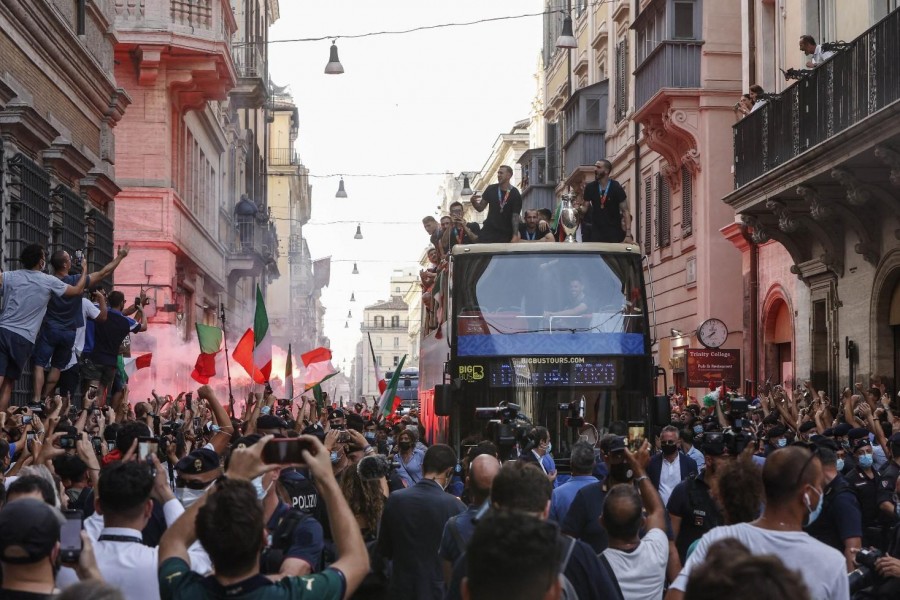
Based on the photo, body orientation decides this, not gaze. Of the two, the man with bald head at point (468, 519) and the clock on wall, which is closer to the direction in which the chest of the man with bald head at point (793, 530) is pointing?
the clock on wall

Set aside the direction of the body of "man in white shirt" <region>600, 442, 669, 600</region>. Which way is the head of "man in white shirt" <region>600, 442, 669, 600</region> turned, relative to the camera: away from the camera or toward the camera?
away from the camera

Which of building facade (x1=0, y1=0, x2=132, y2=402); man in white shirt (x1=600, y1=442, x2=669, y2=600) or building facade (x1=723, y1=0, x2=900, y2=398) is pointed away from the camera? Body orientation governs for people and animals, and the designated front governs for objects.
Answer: the man in white shirt

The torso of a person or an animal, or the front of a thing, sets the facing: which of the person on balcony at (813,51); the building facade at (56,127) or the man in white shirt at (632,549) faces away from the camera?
the man in white shirt

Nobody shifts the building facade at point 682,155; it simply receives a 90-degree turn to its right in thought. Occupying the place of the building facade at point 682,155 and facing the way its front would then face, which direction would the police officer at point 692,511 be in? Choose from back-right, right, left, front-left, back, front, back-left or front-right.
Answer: back-left

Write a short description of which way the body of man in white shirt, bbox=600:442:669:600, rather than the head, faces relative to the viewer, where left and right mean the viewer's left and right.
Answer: facing away from the viewer

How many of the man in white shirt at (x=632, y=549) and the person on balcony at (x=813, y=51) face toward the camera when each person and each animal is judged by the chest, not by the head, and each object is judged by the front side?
0

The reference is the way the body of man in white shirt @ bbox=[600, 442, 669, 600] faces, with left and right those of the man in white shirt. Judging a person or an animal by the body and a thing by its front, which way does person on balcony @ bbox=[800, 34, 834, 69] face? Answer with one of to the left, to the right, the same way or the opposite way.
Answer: to the left

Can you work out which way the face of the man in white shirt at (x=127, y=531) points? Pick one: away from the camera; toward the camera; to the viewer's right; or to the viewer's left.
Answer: away from the camera

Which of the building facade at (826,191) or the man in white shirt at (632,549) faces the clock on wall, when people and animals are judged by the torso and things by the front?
the man in white shirt

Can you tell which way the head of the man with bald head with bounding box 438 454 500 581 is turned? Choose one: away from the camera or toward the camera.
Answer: away from the camera

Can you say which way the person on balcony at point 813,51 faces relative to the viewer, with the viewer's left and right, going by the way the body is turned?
facing to the left of the viewer

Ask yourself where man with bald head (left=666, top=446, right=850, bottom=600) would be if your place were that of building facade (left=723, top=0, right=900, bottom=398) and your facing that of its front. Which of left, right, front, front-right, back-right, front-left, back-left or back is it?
front-left

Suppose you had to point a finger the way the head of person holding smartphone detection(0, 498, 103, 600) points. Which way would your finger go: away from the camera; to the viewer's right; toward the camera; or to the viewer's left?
away from the camera

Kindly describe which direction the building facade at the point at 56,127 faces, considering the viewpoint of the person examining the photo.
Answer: facing the viewer and to the right of the viewer

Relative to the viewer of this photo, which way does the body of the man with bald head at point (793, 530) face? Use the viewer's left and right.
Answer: facing away from the viewer and to the right of the viewer

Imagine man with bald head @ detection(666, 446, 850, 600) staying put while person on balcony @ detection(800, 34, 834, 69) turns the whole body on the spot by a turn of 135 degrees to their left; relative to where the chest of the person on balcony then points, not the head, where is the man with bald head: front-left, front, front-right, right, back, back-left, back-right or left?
front-right
